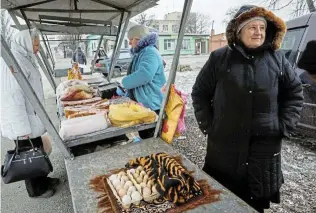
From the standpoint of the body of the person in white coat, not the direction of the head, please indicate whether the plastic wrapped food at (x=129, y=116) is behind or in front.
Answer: in front

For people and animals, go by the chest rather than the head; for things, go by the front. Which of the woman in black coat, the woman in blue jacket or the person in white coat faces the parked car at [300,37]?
the person in white coat

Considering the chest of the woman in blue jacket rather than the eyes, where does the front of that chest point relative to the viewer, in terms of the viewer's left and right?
facing to the left of the viewer

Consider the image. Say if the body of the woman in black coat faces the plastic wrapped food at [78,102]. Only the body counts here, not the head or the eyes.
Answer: no

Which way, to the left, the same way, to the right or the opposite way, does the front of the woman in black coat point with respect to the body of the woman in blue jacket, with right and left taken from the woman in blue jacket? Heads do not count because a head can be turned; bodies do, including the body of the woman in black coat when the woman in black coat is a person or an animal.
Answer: to the left

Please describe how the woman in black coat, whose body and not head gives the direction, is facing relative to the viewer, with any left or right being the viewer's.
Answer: facing the viewer

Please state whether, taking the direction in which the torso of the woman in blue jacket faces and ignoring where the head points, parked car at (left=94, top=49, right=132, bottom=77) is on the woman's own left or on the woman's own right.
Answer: on the woman's own right

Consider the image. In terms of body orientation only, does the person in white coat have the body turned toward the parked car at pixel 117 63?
no

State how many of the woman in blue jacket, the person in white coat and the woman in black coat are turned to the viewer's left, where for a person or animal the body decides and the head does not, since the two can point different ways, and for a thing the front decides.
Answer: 1

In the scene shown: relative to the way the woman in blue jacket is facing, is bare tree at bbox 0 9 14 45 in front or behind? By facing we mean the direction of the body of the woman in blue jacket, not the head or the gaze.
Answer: in front

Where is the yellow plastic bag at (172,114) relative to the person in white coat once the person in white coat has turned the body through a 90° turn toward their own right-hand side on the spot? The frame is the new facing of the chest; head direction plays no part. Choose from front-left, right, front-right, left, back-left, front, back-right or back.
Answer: front-left

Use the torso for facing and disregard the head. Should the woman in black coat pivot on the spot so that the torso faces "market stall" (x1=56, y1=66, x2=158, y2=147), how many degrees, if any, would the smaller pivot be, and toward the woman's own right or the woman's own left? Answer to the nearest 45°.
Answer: approximately 90° to the woman's own right

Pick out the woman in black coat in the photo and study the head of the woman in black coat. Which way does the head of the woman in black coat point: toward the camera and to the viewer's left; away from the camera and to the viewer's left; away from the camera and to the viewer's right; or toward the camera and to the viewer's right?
toward the camera and to the viewer's right

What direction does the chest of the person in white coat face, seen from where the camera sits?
to the viewer's right

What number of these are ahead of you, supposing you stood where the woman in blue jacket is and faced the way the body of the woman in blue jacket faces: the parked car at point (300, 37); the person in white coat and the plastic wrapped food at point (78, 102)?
2

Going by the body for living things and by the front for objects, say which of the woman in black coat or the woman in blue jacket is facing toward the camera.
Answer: the woman in black coat
